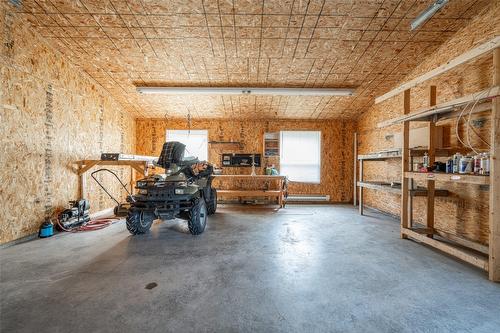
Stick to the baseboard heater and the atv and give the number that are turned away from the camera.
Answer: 0

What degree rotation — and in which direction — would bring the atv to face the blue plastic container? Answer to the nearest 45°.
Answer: approximately 45° to its right

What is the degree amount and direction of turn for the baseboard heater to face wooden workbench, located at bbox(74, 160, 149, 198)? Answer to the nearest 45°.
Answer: approximately 45° to its right

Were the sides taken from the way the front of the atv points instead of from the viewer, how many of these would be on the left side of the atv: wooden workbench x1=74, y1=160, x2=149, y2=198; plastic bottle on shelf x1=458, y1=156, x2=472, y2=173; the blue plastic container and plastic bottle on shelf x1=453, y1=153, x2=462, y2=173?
2

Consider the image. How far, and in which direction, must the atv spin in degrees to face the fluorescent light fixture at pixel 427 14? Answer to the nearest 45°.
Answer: approximately 90° to its left

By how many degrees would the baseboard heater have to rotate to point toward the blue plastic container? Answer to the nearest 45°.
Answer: approximately 45° to its right

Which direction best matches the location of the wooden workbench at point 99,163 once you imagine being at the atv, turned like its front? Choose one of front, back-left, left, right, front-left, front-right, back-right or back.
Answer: right

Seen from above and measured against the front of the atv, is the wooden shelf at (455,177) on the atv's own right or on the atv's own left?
on the atv's own left

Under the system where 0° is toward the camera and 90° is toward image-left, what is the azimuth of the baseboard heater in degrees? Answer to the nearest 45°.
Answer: approximately 0°

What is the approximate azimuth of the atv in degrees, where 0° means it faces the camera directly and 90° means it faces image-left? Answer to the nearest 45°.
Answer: approximately 45°
